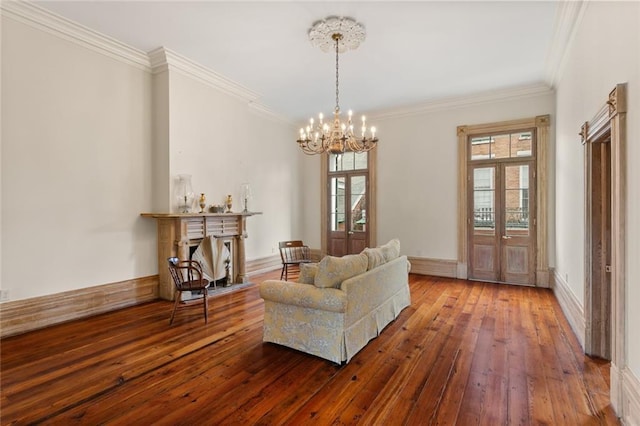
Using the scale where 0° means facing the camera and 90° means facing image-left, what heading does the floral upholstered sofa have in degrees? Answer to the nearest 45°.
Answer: approximately 135°

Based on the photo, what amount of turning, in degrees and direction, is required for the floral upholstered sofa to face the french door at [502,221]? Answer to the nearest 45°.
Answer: approximately 90° to its right

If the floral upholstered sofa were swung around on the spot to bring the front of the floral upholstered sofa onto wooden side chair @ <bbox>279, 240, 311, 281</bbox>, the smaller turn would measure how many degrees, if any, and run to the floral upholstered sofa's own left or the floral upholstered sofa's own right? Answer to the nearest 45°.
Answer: approximately 45° to the floral upholstered sofa's own right

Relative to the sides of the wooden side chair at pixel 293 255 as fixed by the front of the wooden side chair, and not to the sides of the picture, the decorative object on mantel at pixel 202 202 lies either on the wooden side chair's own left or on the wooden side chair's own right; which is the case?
on the wooden side chair's own right

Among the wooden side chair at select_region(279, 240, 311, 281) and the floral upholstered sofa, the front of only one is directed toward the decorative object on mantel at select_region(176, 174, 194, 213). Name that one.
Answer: the floral upholstered sofa

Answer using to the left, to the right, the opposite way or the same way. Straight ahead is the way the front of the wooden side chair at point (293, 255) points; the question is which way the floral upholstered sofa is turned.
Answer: the opposite way

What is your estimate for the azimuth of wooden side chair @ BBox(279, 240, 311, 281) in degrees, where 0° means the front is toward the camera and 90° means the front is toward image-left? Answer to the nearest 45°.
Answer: approximately 315°

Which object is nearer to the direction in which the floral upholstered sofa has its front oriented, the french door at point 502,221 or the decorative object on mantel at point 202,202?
the decorative object on mantel

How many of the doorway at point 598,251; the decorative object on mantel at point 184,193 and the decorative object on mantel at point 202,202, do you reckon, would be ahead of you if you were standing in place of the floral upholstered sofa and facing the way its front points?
2
